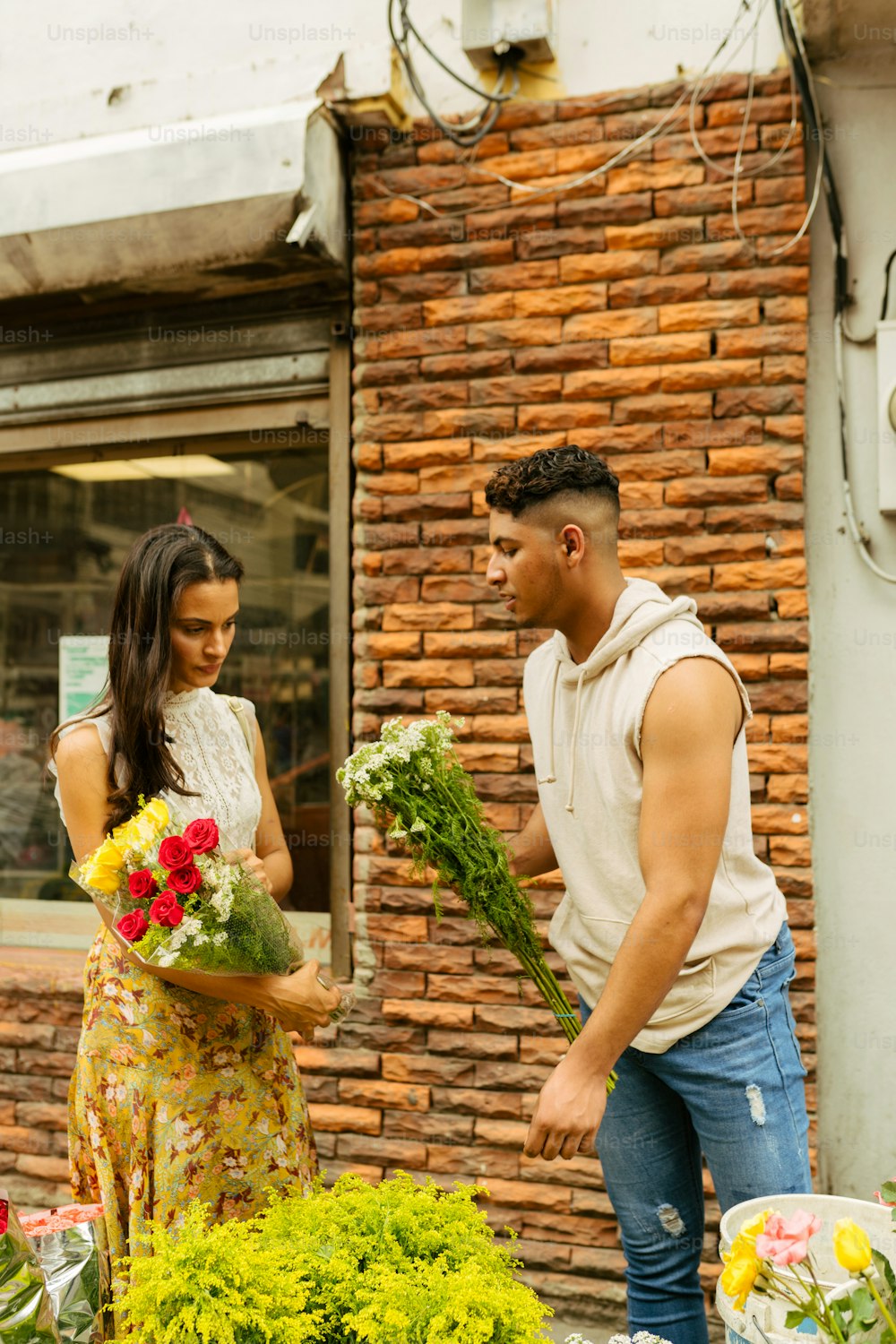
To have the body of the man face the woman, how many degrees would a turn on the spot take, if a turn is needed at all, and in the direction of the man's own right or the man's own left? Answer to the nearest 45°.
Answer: approximately 45° to the man's own right

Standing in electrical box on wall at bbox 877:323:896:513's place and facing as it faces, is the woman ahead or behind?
ahead

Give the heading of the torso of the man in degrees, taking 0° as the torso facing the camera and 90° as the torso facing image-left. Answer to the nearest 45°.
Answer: approximately 45°

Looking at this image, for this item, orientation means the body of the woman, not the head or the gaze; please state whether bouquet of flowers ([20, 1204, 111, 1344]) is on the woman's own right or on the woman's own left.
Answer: on the woman's own right

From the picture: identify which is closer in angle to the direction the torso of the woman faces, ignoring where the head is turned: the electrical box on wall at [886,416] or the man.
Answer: the man

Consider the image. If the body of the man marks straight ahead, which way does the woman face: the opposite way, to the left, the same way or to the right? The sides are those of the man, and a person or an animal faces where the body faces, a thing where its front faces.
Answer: to the left

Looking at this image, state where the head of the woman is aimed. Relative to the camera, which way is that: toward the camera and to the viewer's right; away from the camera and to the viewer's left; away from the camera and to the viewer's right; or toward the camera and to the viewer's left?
toward the camera and to the viewer's right

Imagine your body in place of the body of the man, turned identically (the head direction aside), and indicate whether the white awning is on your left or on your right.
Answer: on your right

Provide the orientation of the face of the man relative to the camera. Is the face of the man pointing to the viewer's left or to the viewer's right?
to the viewer's left

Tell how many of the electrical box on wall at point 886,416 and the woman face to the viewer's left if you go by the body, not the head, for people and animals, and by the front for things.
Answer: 0

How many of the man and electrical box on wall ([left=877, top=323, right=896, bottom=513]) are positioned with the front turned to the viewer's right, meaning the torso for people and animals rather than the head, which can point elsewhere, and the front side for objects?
0
